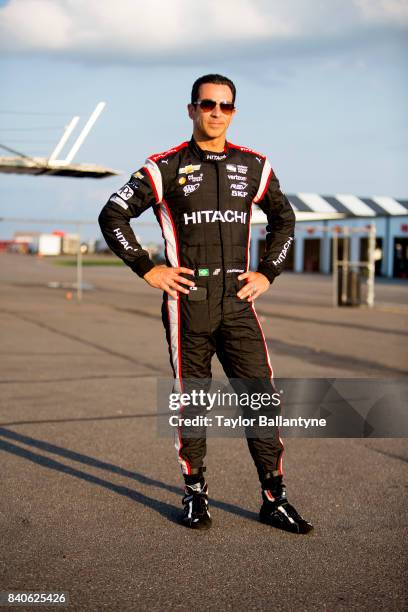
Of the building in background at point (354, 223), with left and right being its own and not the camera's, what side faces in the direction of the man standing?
front

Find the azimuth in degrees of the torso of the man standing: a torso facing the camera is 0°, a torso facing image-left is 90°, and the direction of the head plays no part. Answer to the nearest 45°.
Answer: approximately 0°

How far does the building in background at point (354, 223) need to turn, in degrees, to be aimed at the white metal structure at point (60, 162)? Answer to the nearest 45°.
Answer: approximately 45° to its right

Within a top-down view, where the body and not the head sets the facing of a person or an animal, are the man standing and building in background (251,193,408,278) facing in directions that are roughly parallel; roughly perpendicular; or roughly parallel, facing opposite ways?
roughly parallel

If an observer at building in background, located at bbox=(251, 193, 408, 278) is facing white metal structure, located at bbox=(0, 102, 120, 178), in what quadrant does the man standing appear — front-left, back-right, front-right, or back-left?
front-left

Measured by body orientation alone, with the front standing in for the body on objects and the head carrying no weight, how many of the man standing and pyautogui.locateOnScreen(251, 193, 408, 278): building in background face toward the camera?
2

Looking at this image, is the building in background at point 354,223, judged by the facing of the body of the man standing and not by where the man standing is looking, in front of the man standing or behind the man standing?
behind

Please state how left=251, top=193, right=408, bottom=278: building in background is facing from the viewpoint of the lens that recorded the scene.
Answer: facing the viewer

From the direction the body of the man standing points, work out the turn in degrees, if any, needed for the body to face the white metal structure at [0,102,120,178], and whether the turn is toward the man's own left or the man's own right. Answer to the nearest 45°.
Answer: approximately 180°
